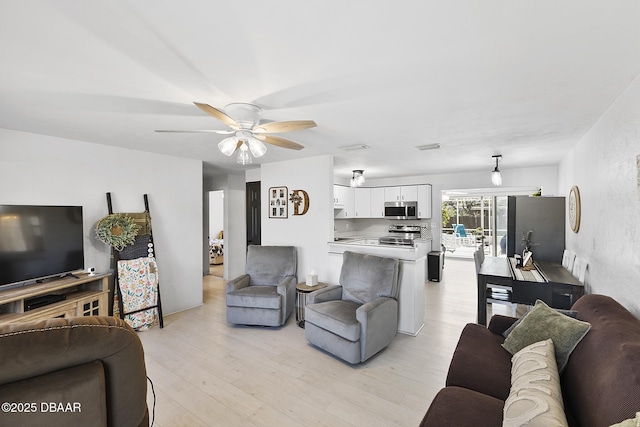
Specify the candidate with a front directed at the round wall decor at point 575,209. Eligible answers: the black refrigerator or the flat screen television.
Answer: the flat screen television

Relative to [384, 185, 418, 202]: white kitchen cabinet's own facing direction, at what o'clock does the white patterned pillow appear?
The white patterned pillow is roughly at 12 o'clock from the white kitchen cabinet.

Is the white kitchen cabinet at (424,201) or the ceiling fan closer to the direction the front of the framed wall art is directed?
the ceiling fan

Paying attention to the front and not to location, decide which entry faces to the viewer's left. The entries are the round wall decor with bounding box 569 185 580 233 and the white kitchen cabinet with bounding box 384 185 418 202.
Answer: the round wall decor

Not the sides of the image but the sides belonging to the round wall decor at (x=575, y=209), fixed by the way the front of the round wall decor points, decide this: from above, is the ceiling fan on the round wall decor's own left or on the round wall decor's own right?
on the round wall decor's own left

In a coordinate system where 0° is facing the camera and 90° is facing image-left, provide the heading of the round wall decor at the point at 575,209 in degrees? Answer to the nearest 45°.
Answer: approximately 90°

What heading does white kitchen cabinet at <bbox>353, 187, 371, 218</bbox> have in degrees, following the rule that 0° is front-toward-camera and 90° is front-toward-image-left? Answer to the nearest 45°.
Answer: approximately 0°
